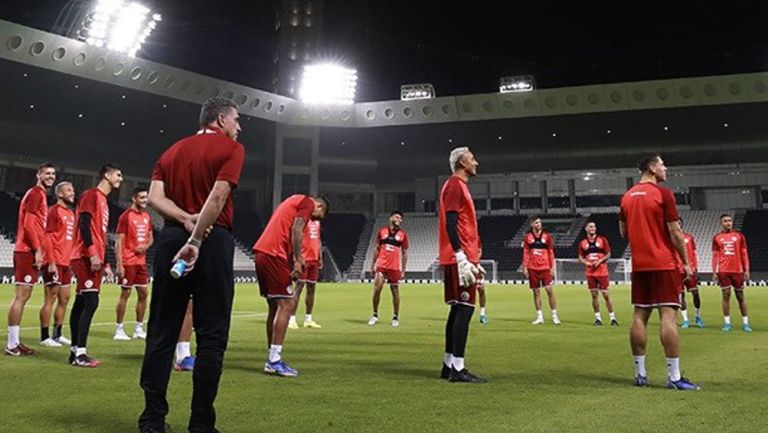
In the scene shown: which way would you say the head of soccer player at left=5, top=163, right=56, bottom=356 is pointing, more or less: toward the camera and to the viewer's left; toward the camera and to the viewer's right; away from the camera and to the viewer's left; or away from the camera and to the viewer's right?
toward the camera and to the viewer's right

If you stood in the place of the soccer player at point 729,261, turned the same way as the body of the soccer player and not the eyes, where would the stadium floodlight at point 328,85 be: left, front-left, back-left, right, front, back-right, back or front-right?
back-right

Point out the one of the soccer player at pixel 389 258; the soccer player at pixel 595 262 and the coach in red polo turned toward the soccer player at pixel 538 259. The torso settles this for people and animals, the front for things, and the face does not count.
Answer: the coach in red polo

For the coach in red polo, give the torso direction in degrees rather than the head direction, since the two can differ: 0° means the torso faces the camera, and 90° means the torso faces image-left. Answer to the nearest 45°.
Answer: approximately 225°

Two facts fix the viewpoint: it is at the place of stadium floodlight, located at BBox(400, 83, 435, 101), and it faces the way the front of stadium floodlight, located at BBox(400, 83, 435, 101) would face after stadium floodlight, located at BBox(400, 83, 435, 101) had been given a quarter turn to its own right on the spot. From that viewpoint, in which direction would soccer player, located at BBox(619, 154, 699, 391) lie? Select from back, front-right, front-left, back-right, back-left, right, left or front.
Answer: left

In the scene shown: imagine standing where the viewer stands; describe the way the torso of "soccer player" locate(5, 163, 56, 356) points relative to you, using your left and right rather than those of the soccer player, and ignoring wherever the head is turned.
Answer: facing to the right of the viewer

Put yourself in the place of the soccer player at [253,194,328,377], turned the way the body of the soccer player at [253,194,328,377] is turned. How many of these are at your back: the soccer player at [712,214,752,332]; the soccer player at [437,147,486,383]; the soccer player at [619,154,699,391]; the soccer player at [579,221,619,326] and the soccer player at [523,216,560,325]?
0

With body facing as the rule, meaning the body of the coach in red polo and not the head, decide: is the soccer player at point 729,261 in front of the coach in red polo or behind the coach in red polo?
in front

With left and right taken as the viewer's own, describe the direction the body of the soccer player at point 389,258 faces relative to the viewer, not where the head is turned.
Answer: facing the viewer

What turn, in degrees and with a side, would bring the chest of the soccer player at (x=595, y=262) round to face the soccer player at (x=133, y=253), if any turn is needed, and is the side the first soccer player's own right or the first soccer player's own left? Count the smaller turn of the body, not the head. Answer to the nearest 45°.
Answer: approximately 45° to the first soccer player's own right

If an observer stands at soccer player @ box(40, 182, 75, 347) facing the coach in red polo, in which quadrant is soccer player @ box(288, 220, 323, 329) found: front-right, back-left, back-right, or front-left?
back-left

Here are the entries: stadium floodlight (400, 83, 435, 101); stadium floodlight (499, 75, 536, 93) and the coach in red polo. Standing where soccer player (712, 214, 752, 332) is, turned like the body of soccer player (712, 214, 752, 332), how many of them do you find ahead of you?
1

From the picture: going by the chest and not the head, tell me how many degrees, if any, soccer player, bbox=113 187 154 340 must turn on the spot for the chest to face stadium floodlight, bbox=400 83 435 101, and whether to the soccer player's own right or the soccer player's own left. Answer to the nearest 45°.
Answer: approximately 90° to the soccer player's own left

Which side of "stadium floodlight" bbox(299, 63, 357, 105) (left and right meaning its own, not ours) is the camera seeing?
front

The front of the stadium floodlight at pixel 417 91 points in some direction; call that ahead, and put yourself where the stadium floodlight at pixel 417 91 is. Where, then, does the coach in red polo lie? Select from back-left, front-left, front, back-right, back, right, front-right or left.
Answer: front

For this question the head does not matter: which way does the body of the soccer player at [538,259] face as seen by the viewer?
toward the camera

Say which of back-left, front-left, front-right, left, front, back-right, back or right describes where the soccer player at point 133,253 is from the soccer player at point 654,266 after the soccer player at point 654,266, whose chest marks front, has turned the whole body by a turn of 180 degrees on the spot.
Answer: front-right

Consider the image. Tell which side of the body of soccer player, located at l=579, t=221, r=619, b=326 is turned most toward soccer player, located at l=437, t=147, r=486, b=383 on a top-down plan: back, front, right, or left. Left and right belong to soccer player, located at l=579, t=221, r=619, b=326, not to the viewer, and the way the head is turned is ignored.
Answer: front

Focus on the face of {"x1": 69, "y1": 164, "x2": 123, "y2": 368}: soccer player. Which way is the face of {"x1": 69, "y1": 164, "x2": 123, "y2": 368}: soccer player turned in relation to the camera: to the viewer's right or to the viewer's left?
to the viewer's right
